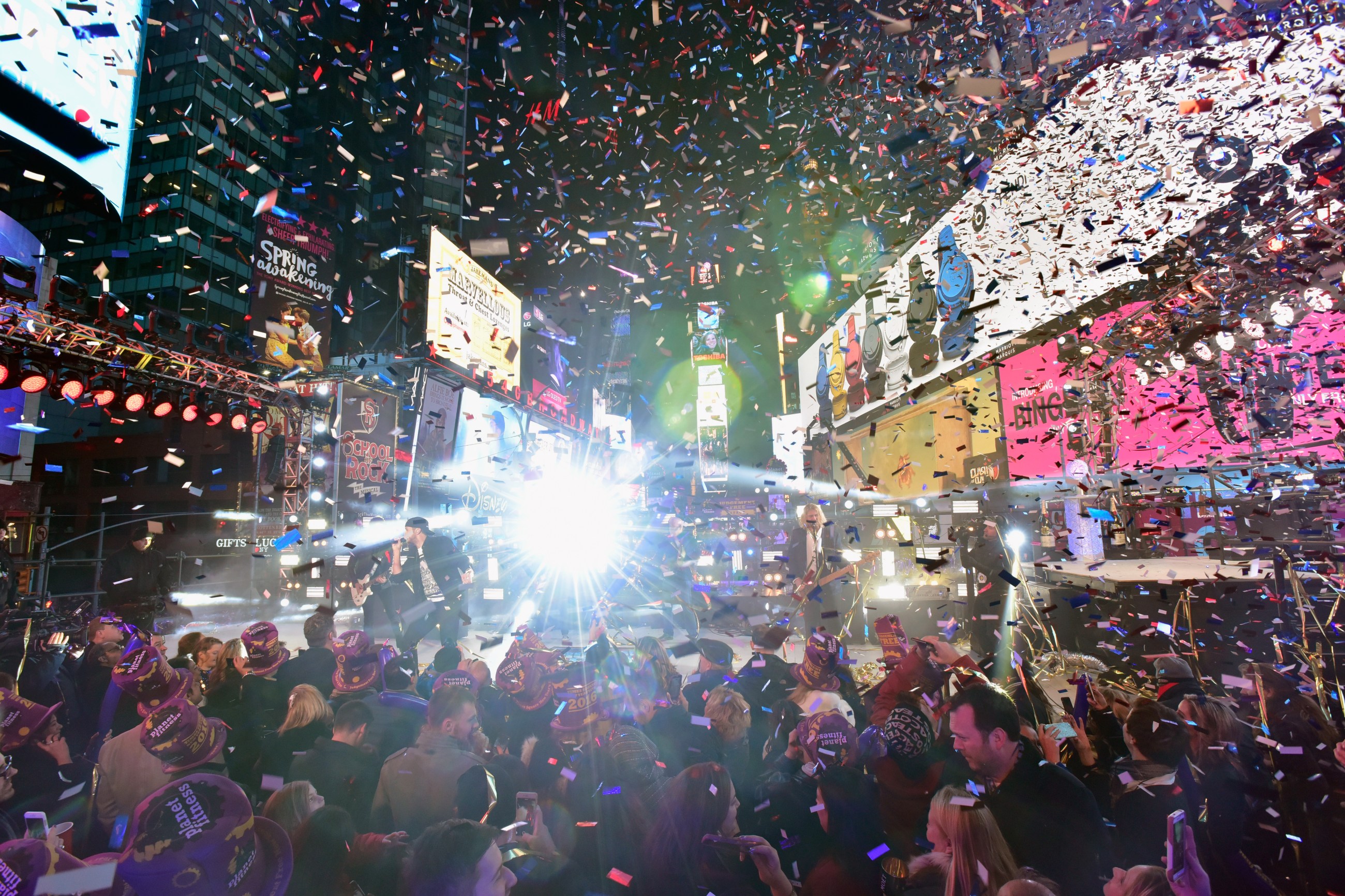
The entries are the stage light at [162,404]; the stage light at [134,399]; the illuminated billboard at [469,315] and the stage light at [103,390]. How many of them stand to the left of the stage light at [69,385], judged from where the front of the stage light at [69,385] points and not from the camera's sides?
4

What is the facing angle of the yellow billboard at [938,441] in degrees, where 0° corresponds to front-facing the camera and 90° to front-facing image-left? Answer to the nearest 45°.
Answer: approximately 45°

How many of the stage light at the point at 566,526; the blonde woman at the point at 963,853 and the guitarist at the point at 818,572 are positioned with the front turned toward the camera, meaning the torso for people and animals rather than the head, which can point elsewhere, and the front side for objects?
2

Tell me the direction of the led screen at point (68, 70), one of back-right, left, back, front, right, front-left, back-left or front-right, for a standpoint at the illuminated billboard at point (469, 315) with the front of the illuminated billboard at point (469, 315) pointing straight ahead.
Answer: right

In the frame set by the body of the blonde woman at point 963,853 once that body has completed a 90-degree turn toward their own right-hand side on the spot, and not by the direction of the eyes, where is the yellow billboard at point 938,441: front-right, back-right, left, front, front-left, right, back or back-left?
front-left

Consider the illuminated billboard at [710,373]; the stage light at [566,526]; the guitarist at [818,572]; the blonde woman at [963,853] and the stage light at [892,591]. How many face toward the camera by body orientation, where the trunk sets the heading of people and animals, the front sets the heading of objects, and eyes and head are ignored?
4

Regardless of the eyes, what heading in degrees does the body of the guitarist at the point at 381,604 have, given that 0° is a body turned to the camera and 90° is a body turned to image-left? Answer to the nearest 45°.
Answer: approximately 315°

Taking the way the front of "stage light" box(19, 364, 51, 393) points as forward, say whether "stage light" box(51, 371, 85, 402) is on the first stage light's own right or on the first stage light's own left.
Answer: on the first stage light's own left

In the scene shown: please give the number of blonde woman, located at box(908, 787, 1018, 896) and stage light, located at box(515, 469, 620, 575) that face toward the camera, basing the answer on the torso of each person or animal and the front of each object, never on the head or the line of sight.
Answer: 1

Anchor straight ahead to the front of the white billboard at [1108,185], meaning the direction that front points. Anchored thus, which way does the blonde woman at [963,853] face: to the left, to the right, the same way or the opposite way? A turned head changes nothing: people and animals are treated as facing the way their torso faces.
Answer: to the right

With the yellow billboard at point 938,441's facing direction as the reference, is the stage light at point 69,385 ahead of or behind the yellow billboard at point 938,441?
ahead

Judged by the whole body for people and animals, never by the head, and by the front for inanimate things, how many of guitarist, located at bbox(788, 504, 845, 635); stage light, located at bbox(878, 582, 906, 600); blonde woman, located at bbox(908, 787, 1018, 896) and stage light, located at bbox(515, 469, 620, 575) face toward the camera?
3

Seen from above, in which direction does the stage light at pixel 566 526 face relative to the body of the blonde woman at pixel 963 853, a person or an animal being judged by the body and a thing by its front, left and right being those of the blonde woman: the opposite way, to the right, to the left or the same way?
the opposite way

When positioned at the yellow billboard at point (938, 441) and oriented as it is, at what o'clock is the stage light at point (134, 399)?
The stage light is roughly at 12 o'clock from the yellow billboard.

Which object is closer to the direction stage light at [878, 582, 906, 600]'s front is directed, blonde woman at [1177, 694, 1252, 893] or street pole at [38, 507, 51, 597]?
the blonde woman
